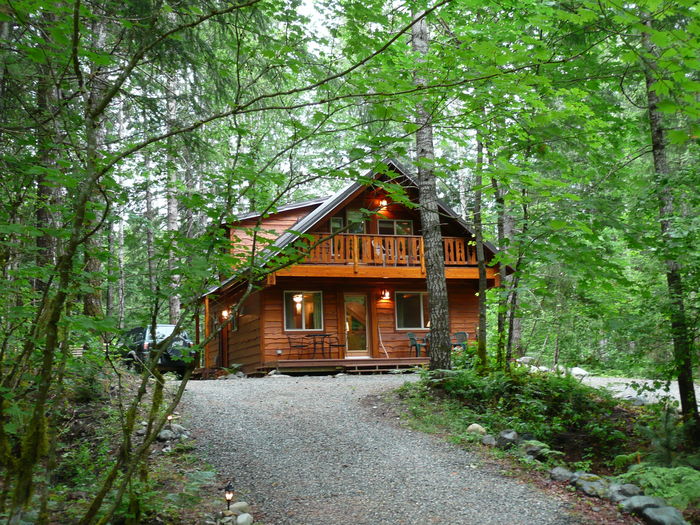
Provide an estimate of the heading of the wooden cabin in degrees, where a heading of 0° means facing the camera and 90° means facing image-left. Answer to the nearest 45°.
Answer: approximately 0°

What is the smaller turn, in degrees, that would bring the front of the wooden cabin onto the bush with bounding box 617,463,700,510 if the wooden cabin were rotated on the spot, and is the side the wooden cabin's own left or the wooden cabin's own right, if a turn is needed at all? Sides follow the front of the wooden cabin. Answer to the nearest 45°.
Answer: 0° — it already faces it

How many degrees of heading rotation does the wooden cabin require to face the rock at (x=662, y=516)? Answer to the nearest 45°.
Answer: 0° — it already faces it

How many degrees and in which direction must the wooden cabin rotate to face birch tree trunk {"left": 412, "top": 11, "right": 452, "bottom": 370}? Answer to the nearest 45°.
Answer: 0° — it already faces it

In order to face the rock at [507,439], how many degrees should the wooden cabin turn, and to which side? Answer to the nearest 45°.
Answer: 0° — it already faces it
